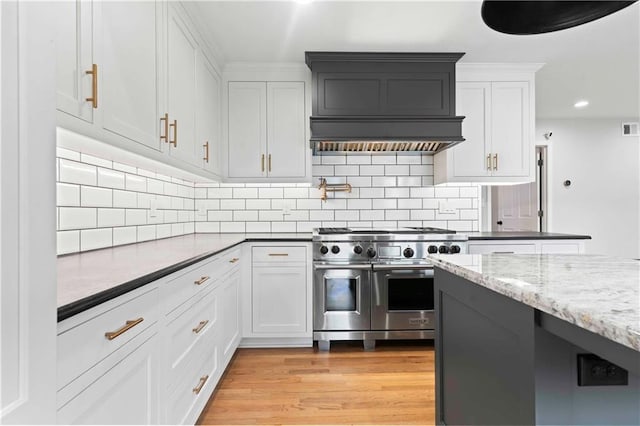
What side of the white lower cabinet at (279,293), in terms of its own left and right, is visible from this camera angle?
front

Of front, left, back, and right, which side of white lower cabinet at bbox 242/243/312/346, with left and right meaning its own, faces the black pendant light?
front

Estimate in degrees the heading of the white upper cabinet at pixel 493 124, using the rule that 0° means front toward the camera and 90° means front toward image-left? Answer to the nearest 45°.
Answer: approximately 0°

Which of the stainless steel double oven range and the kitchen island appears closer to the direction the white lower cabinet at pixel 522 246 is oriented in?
the kitchen island

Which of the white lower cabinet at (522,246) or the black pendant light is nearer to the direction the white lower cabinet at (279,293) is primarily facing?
the black pendant light

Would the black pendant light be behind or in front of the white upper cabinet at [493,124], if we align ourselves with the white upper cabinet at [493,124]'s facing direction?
in front

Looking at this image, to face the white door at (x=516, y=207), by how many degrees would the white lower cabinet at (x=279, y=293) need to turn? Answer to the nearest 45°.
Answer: approximately 135° to its left

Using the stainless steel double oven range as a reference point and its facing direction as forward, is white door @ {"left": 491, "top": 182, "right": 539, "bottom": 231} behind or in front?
behind

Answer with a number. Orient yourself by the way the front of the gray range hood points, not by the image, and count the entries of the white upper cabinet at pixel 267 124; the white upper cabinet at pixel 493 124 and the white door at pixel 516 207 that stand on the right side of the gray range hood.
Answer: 1
